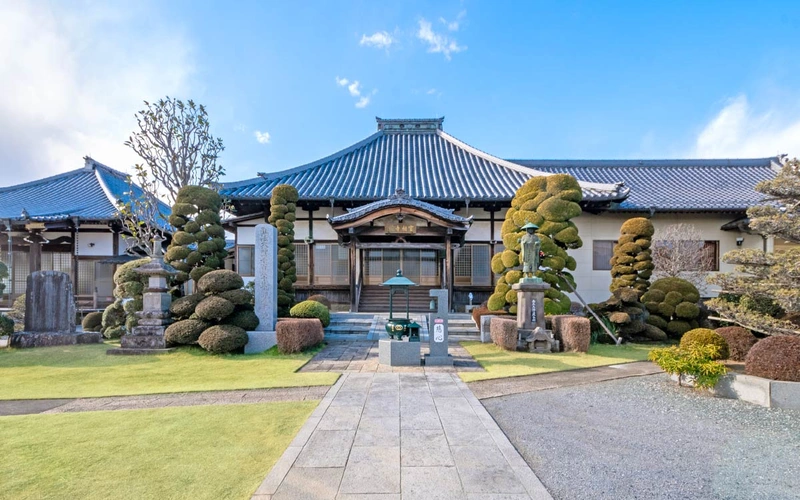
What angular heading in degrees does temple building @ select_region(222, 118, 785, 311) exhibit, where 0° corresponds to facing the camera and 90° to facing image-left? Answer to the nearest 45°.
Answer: approximately 0°

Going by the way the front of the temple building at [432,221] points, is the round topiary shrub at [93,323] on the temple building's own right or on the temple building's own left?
on the temple building's own right

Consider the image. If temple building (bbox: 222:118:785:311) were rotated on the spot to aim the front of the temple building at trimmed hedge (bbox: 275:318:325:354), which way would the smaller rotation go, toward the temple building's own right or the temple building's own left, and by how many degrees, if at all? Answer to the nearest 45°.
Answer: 0° — it already faces it
